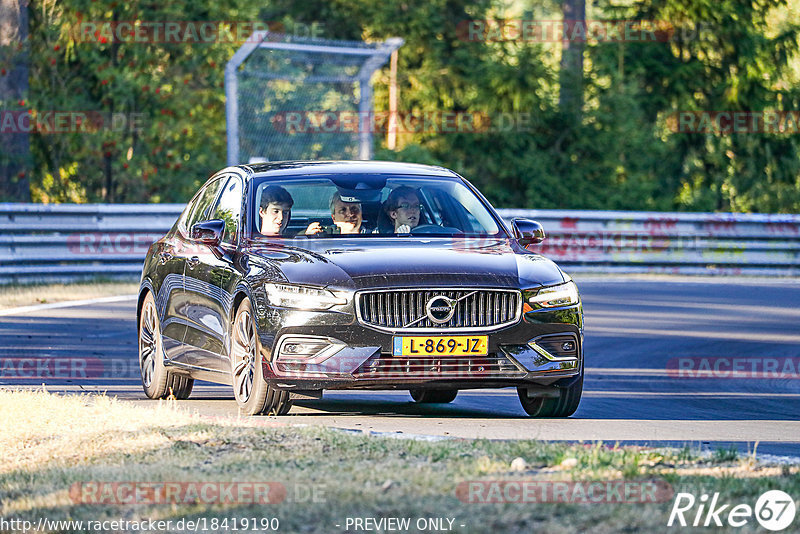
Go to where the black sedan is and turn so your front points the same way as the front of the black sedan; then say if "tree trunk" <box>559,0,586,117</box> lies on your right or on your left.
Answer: on your left

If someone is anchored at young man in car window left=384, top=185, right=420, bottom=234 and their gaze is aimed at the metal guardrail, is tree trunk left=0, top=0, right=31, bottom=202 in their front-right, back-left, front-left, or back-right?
front-left

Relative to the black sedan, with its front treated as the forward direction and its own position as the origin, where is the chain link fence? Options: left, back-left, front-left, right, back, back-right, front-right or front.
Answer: back-left

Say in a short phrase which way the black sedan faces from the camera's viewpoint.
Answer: facing the viewer and to the right of the viewer

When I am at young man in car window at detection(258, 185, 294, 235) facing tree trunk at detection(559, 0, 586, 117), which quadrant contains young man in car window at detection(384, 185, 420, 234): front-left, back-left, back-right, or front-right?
front-right

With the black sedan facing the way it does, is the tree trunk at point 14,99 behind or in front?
behind

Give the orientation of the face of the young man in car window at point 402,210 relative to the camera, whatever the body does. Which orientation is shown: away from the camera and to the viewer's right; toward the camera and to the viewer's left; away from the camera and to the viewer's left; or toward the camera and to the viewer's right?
toward the camera and to the viewer's right
